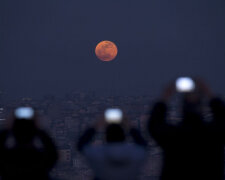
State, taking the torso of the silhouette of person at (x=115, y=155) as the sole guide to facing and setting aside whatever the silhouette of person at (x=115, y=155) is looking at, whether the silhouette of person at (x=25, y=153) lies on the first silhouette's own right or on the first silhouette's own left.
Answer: on the first silhouette's own left

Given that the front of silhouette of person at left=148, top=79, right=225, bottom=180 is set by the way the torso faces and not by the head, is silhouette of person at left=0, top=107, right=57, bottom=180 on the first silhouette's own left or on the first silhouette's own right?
on the first silhouette's own left

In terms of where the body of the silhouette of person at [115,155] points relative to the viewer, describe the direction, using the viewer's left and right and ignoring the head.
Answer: facing away from the viewer

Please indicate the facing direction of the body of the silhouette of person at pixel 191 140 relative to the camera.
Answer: away from the camera

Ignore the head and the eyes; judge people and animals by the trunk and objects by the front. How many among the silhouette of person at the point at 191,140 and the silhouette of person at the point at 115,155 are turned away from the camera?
2

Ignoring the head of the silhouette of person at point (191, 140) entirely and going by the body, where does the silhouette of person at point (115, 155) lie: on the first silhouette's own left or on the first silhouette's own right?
on the first silhouette's own left

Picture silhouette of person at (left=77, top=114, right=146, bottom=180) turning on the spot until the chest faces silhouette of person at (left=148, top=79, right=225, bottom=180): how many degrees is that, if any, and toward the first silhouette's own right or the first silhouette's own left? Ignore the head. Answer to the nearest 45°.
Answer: approximately 90° to the first silhouette's own right
